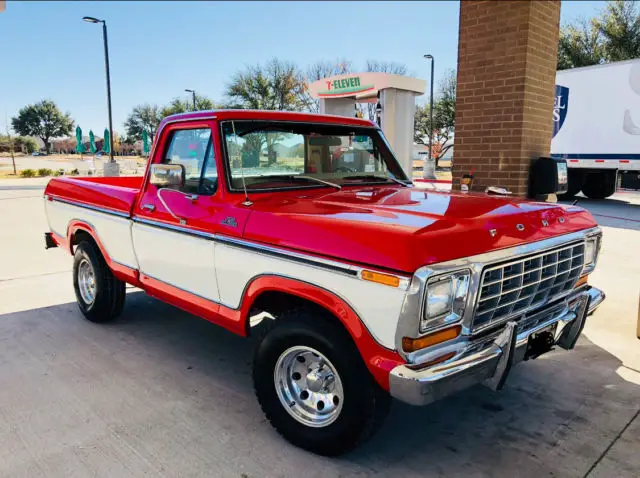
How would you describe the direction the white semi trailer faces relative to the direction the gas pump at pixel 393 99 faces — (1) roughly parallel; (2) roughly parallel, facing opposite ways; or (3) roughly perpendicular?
roughly perpendicular

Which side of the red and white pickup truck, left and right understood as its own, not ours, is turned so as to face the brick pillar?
left

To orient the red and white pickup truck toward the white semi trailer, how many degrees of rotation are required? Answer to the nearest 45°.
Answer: approximately 90° to its left

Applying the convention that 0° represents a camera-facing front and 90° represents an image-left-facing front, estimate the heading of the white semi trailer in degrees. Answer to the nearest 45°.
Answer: approximately 315°

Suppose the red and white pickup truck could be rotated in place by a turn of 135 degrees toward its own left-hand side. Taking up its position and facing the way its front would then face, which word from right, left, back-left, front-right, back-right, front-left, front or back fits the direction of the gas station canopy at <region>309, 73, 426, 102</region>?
front

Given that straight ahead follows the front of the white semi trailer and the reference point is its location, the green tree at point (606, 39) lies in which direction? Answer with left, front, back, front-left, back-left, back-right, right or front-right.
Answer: back-left

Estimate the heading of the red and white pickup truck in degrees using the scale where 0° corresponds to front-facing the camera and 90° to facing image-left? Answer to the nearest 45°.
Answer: approximately 315°

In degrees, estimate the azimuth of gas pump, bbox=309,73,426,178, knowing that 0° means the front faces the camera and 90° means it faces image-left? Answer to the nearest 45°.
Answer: approximately 45°
